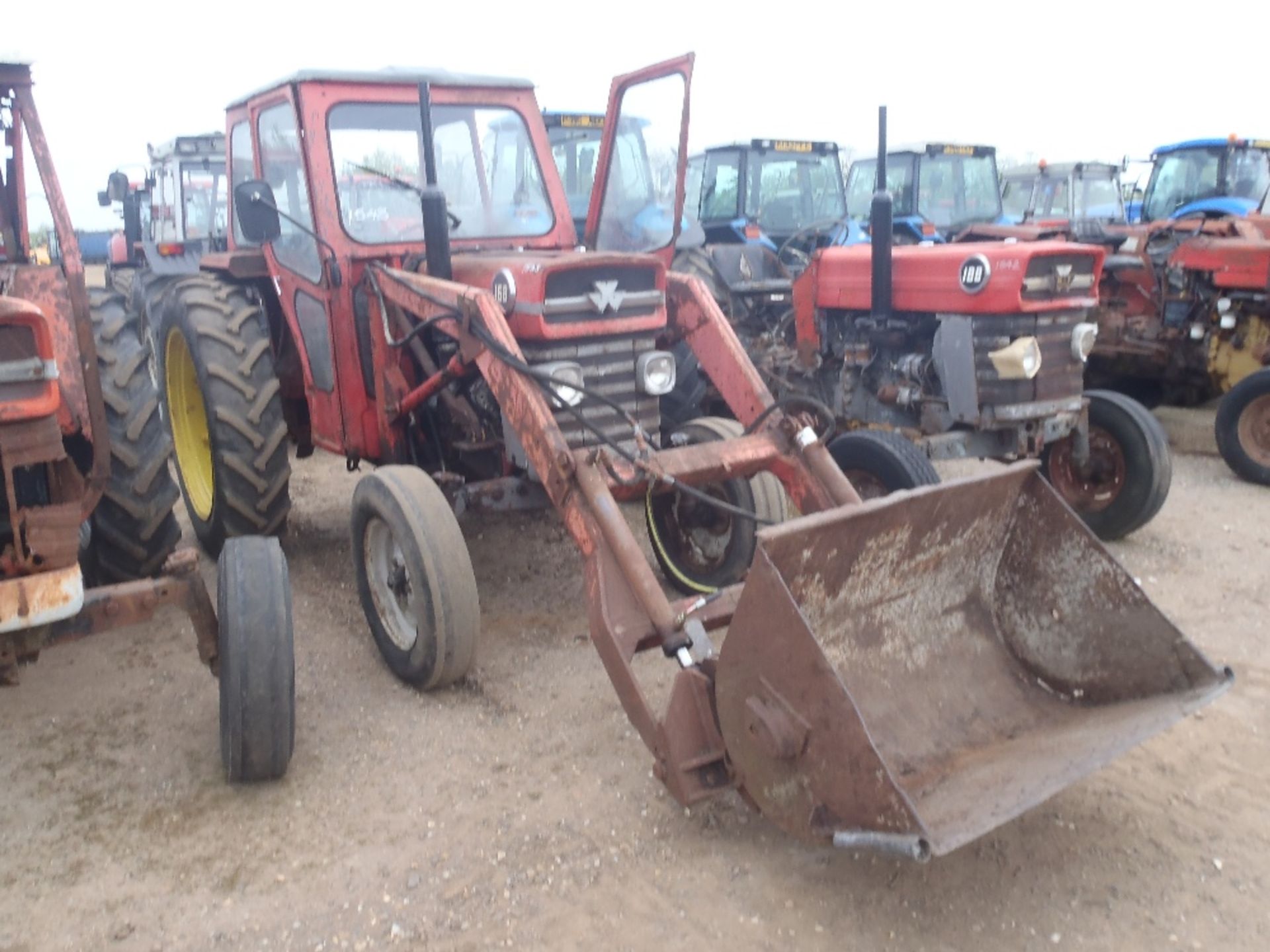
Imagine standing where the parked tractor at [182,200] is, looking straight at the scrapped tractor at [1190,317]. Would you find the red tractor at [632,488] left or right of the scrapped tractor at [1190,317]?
right

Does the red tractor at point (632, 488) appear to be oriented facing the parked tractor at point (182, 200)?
no

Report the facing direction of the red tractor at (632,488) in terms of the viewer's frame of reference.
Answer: facing the viewer and to the right of the viewer

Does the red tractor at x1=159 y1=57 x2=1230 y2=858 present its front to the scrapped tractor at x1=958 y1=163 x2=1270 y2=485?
no

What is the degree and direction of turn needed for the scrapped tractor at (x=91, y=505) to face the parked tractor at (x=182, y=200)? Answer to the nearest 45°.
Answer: approximately 180°

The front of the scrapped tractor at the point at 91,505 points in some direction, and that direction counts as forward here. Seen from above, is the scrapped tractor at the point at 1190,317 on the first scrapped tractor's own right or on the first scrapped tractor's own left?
on the first scrapped tractor's own left

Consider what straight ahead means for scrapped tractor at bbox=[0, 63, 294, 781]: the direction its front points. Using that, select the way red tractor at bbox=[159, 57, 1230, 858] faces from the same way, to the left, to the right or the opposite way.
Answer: the same way

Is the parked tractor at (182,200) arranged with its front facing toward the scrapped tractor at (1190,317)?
no

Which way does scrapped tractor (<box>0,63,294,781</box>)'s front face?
toward the camera
